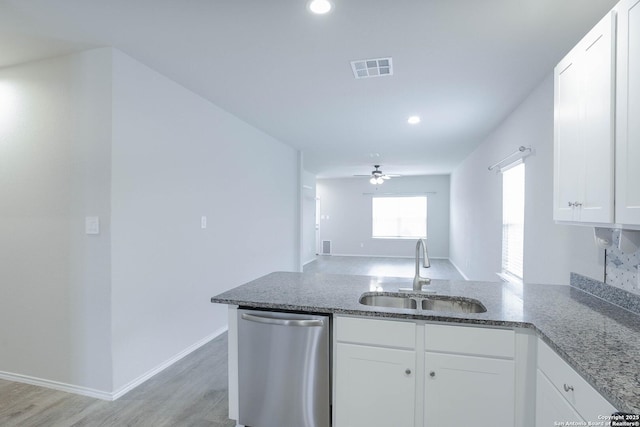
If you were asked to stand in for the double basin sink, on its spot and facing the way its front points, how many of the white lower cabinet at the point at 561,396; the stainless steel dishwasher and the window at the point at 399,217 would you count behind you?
1

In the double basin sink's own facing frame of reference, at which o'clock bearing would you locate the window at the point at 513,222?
The window is roughly at 7 o'clock from the double basin sink.

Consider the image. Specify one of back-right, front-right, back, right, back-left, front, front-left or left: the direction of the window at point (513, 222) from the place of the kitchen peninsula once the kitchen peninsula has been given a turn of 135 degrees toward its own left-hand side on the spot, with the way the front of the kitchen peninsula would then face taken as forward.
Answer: front-left

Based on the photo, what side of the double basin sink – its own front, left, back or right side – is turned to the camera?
front

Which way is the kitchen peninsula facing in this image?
toward the camera

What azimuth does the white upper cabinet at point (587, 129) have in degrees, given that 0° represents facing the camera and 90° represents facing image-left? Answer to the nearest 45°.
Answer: approximately 45°

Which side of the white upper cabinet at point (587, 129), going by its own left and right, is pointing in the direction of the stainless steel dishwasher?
front

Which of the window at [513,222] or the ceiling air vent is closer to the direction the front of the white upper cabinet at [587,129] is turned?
the ceiling air vent

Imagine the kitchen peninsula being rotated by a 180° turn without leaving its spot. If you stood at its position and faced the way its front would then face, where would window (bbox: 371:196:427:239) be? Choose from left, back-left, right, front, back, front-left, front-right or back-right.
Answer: front

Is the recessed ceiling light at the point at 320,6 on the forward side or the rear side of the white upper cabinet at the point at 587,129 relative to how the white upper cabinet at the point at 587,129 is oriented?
on the forward side
